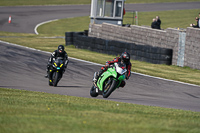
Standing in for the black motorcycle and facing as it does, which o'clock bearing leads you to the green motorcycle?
The green motorcycle is roughly at 11 o'clock from the black motorcycle.

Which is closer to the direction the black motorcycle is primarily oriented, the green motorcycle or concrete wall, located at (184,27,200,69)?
the green motorcycle

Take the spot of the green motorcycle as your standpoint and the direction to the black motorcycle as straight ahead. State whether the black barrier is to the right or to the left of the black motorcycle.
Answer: right

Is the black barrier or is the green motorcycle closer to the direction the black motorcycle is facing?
the green motorcycle

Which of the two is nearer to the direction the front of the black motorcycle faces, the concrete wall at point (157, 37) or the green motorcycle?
the green motorcycle

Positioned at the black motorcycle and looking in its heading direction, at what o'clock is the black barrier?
The black barrier is roughly at 7 o'clock from the black motorcycle.

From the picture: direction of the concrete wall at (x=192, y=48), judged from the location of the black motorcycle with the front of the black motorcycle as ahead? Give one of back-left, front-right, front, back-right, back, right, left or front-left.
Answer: back-left

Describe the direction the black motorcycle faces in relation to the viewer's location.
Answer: facing the viewer

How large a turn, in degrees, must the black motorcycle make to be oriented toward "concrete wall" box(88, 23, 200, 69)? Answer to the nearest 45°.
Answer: approximately 135° to its left
